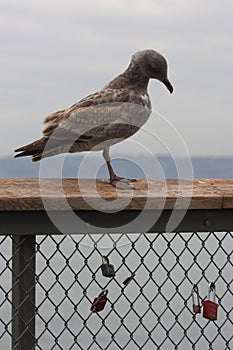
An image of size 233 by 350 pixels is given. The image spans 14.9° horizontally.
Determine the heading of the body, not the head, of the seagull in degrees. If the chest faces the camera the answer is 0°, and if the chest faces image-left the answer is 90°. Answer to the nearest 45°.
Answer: approximately 270°
